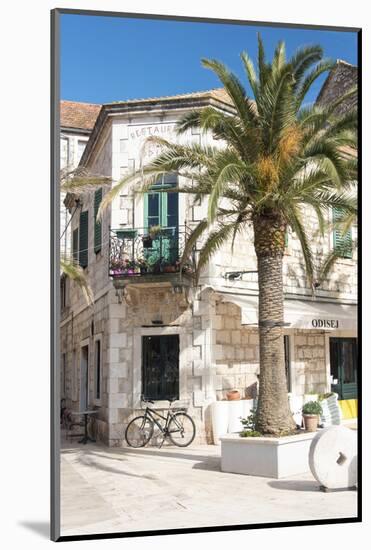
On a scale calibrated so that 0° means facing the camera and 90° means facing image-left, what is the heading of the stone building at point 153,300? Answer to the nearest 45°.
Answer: approximately 0°
